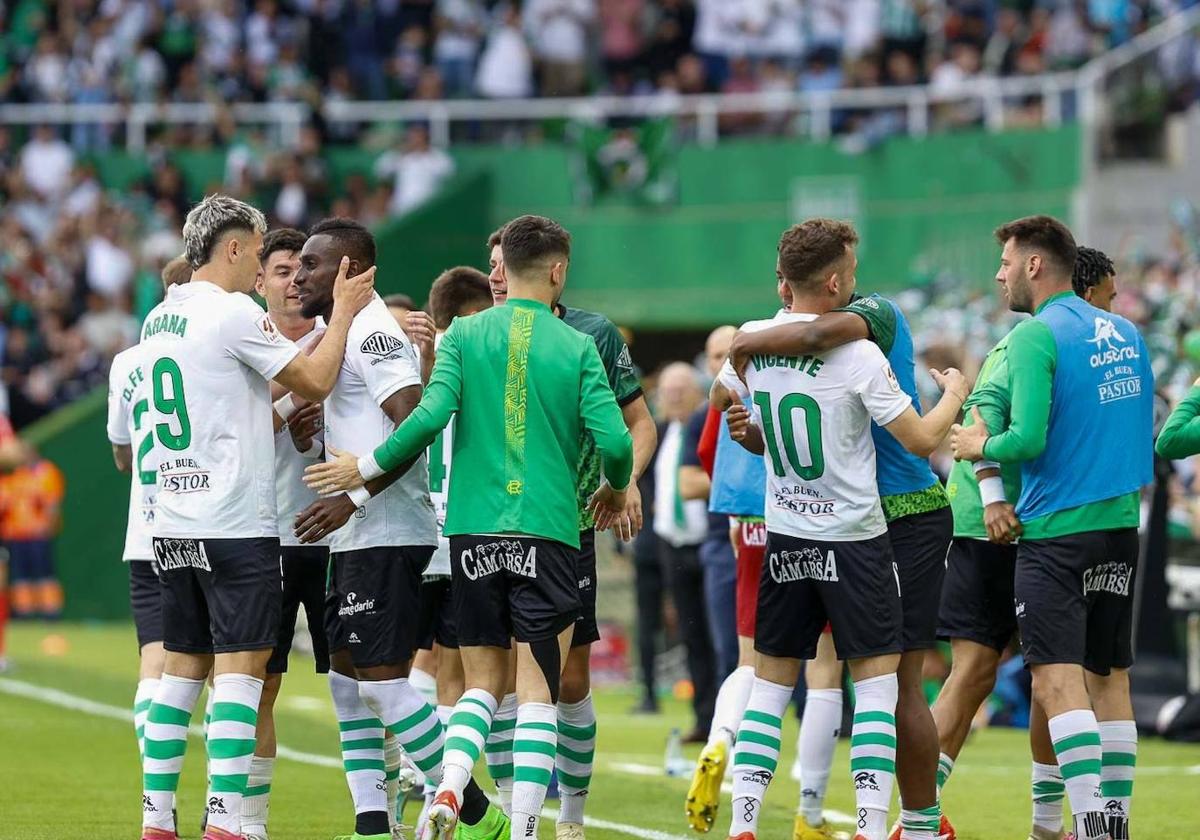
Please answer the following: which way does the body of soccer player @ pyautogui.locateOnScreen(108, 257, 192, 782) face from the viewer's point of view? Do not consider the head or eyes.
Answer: away from the camera

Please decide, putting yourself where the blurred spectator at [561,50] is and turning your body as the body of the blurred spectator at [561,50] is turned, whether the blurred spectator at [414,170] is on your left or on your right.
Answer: on your right

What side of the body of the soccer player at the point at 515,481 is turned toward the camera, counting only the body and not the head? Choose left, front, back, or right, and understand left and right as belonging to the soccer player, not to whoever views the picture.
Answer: back

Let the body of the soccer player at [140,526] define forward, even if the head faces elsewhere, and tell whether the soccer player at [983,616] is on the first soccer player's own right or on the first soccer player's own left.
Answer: on the first soccer player's own right

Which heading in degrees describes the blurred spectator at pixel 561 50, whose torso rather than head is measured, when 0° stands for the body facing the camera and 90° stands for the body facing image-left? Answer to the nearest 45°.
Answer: approximately 0°

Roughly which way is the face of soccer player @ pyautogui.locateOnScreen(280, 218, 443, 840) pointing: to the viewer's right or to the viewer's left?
to the viewer's left

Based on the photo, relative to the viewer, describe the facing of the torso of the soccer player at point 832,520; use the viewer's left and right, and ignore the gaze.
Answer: facing away from the viewer and to the right of the viewer

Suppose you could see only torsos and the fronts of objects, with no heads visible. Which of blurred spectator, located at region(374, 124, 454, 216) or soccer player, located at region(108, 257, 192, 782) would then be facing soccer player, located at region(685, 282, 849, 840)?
the blurred spectator

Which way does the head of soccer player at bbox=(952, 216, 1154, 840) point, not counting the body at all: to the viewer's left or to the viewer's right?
to the viewer's left

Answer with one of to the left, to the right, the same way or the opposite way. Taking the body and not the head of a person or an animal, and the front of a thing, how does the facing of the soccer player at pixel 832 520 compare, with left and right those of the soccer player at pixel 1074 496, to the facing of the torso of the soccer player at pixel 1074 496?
to the right
